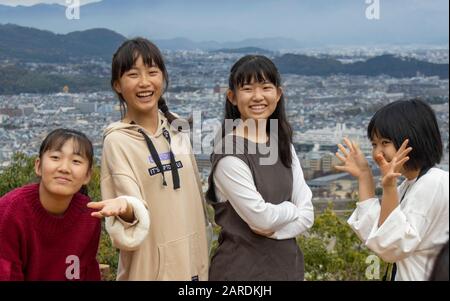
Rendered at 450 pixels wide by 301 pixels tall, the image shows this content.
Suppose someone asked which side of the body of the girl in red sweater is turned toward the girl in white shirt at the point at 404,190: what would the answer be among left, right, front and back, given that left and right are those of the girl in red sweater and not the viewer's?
left

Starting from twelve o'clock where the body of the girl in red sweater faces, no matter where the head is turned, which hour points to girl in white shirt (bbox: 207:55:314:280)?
The girl in white shirt is roughly at 9 o'clock from the girl in red sweater.

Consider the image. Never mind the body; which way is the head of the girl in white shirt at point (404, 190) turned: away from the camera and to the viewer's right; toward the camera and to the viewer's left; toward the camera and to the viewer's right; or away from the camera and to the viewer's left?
toward the camera and to the viewer's left

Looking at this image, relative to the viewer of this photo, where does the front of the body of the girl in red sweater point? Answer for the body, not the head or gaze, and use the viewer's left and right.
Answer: facing the viewer

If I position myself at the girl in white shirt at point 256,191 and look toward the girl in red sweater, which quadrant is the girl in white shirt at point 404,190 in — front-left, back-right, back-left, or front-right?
back-left
